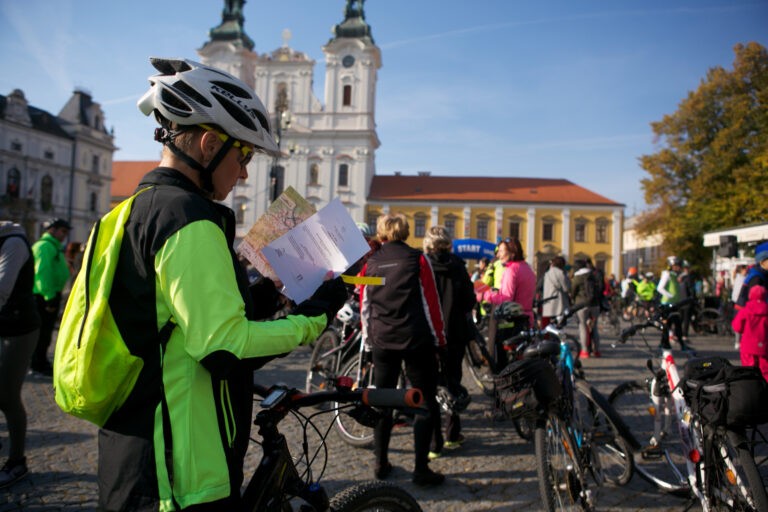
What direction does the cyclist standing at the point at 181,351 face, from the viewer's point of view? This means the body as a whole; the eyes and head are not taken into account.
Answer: to the viewer's right

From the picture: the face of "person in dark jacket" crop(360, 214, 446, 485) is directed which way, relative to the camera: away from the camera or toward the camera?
away from the camera

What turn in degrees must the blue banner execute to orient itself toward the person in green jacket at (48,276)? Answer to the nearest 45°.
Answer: approximately 45° to its right

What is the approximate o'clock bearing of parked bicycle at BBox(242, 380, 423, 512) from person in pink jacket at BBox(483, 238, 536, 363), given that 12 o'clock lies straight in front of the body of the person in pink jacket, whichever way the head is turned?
The parked bicycle is roughly at 8 o'clock from the person in pink jacket.

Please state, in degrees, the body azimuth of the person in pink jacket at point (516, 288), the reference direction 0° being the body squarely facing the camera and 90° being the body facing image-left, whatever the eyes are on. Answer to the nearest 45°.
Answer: approximately 135°

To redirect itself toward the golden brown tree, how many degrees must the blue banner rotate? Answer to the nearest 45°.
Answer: approximately 135° to its left

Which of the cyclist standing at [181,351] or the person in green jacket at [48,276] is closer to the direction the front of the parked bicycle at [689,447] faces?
the person in green jacket

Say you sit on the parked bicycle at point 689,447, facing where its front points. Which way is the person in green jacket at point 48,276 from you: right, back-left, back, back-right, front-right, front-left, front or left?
front-left

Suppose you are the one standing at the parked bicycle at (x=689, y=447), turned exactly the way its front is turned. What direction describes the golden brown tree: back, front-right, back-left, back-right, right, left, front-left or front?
front-right

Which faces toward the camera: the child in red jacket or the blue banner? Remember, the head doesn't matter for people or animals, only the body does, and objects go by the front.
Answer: the blue banner

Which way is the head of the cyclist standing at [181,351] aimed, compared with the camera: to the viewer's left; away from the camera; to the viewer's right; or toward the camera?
to the viewer's right

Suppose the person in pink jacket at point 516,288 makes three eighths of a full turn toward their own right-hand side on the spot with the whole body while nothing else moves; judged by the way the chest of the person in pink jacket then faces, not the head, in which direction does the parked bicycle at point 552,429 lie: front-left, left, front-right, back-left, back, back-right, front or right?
right

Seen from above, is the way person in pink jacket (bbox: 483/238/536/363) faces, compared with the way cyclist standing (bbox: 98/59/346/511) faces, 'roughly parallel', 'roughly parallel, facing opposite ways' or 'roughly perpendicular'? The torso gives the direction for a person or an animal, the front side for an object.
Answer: roughly parallel, facing opposite ways
